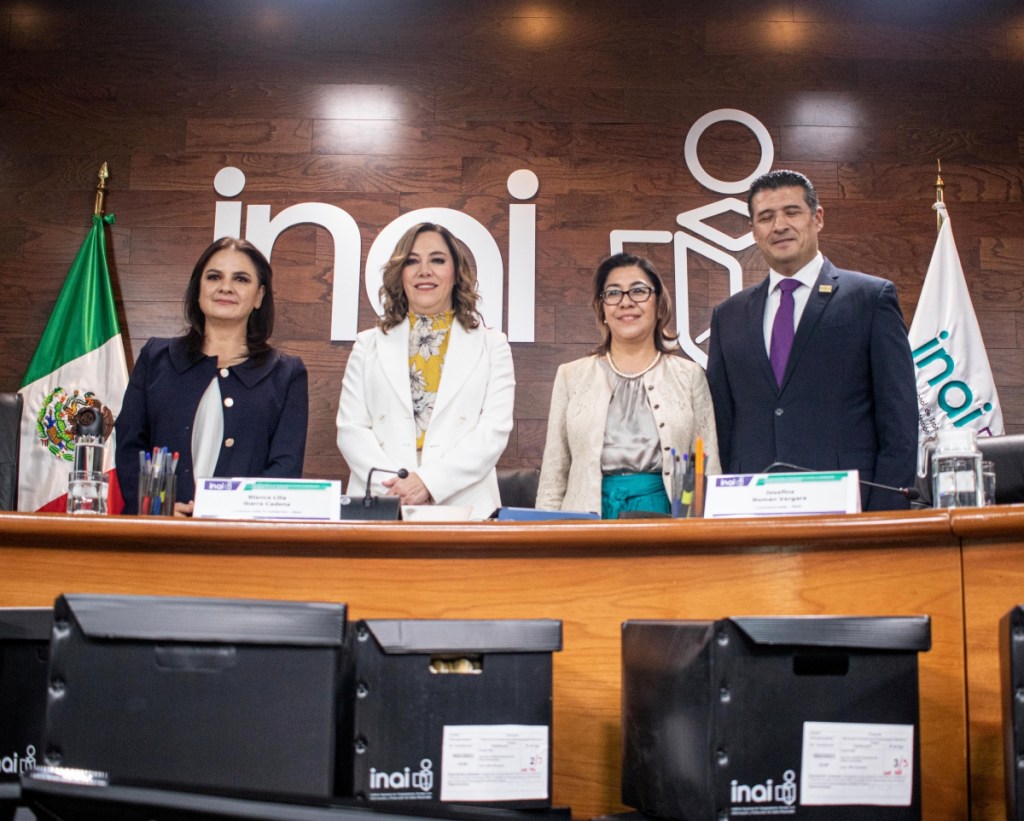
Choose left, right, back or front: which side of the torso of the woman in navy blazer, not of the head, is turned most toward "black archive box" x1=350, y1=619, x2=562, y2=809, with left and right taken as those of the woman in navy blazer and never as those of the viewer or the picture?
front

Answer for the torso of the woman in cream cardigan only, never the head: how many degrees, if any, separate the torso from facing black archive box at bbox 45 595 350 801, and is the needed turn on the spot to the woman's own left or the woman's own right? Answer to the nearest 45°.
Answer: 0° — they already face it

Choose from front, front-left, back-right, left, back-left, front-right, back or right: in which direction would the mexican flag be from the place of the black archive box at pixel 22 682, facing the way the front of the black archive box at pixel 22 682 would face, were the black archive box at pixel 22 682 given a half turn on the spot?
front

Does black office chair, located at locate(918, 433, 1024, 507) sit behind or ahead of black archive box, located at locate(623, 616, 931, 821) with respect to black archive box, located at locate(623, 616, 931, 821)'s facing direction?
behind

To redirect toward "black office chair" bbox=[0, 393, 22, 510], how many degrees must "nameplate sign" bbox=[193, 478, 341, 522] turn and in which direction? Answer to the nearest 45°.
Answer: approximately 135° to its right
